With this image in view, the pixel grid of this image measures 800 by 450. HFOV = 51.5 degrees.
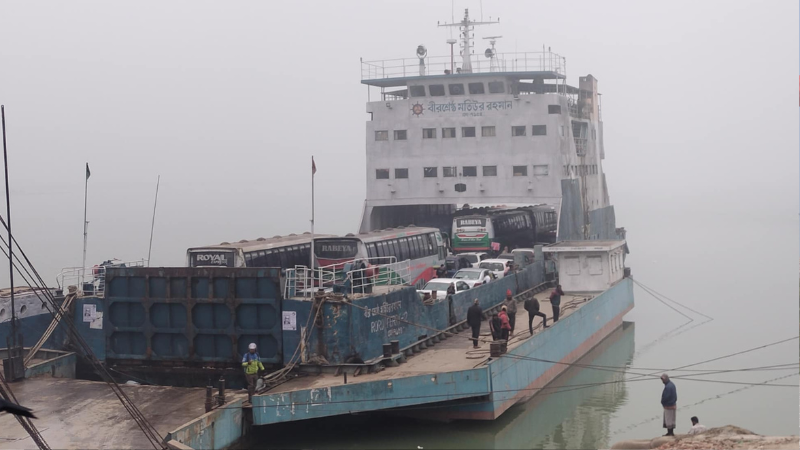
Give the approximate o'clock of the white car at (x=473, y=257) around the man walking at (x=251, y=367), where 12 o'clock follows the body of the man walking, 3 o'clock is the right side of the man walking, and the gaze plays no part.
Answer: The white car is roughly at 7 o'clock from the man walking.

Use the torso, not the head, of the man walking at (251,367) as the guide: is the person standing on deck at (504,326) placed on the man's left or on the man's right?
on the man's left

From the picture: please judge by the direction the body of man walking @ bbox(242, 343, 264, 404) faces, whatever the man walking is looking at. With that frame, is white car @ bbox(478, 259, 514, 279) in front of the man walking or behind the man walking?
behind

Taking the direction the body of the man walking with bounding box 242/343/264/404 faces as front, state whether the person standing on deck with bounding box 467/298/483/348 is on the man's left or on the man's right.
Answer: on the man's left

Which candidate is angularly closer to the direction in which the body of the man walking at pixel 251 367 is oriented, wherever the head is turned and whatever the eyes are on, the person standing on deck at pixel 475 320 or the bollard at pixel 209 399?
the bollard

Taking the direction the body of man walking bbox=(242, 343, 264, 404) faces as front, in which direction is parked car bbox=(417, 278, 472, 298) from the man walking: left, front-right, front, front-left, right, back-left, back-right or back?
back-left

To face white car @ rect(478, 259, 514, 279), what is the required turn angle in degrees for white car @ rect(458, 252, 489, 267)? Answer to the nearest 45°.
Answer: approximately 135° to its right

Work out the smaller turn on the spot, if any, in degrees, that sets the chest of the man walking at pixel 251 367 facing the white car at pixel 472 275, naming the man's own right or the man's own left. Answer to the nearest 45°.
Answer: approximately 135° to the man's own left

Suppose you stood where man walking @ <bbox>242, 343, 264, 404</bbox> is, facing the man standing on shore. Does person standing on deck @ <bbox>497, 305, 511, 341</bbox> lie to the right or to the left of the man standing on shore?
left
